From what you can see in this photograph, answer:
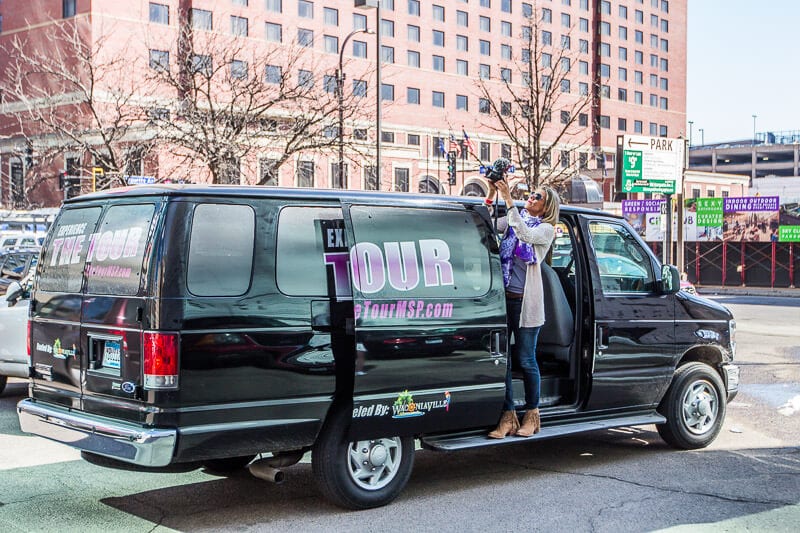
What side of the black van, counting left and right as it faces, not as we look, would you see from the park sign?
front

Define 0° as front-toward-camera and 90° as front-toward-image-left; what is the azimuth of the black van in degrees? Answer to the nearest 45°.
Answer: approximately 225°

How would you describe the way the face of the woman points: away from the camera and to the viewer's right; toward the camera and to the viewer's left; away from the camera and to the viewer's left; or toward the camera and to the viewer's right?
toward the camera and to the viewer's left

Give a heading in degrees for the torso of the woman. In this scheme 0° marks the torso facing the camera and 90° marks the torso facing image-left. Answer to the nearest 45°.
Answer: approximately 90°

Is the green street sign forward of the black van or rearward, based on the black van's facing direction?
forward

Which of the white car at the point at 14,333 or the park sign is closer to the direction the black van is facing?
the park sign
